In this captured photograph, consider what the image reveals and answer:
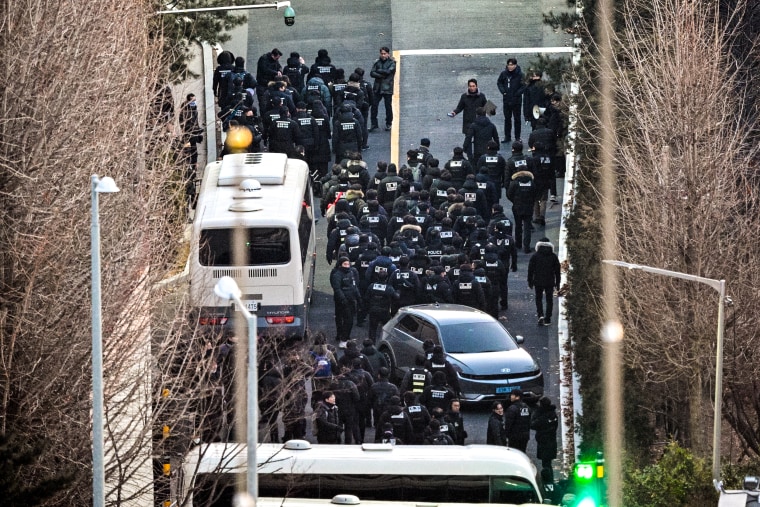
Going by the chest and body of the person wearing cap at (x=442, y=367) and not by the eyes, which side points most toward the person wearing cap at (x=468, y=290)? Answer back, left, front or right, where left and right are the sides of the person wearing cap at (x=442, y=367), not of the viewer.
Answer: front

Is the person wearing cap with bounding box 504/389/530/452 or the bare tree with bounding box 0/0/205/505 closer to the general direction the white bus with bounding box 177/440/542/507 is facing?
the person wearing cap

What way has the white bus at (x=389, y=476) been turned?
to the viewer's right

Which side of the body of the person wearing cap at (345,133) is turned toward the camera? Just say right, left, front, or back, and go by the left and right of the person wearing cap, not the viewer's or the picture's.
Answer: back

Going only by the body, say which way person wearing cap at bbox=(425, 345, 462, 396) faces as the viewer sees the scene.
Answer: away from the camera

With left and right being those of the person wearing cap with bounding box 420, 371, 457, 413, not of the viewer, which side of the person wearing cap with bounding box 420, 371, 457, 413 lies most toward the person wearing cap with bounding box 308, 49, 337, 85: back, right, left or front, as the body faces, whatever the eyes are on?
front

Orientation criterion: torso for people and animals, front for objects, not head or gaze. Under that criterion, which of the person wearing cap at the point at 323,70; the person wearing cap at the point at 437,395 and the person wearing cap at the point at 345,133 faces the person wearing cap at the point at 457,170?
the person wearing cap at the point at 437,395

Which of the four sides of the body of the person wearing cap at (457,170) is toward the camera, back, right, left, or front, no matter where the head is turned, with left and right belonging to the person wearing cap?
back
